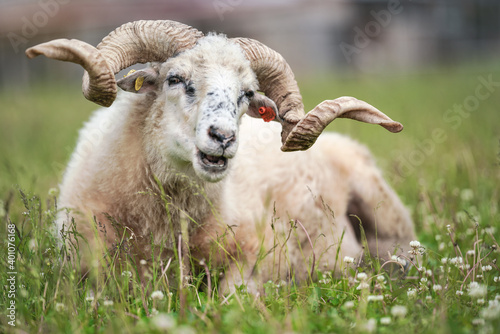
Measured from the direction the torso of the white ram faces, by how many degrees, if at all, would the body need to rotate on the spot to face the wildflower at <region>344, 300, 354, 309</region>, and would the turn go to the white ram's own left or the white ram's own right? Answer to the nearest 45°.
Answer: approximately 90° to the white ram's own left

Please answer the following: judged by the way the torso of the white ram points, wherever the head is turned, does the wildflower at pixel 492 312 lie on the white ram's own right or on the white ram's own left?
on the white ram's own left

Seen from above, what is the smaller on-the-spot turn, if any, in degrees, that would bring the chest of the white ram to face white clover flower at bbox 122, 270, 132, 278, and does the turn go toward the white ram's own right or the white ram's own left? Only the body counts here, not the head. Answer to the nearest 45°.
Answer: approximately 45° to the white ram's own left

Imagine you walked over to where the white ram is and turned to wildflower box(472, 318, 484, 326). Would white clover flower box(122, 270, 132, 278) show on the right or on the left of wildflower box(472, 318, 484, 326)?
right

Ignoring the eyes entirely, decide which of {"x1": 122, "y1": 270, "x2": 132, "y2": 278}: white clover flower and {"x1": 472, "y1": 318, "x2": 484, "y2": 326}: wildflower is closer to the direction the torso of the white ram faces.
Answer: the white clover flower

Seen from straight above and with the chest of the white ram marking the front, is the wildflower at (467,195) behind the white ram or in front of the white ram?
behind

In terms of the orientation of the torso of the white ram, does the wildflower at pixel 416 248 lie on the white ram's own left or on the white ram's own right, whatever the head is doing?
on the white ram's own left

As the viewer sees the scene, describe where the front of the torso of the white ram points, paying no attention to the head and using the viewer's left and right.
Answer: facing the viewer and to the left of the viewer

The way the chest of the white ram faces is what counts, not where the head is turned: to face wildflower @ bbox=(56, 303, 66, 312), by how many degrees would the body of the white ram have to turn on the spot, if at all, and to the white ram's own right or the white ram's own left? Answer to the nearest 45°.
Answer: approximately 45° to the white ram's own left

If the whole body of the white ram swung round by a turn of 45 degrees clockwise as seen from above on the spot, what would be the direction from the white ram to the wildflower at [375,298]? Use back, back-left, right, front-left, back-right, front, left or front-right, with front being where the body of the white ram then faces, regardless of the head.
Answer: back-left

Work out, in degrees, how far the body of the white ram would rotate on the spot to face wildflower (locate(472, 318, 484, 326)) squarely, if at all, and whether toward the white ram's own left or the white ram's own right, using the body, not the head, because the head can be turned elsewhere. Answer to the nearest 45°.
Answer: approximately 90° to the white ram's own left
